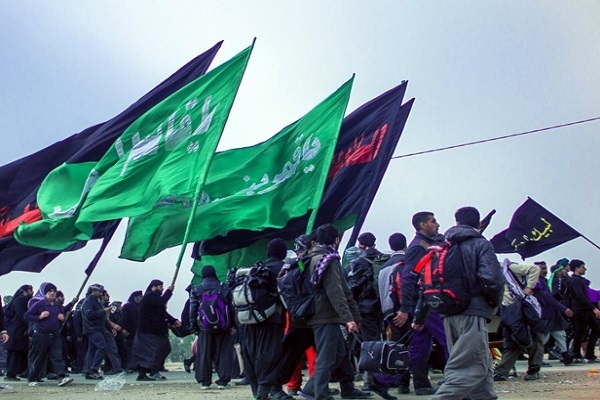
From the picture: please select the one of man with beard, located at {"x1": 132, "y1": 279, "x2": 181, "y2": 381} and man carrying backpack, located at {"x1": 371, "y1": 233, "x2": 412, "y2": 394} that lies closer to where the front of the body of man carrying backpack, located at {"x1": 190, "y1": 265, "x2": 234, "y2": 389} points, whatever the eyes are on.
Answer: the man with beard

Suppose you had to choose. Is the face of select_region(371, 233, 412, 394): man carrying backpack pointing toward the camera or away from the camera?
away from the camera

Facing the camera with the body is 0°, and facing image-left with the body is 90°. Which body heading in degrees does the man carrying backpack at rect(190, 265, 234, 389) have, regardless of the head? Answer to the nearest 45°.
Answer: approximately 180°
